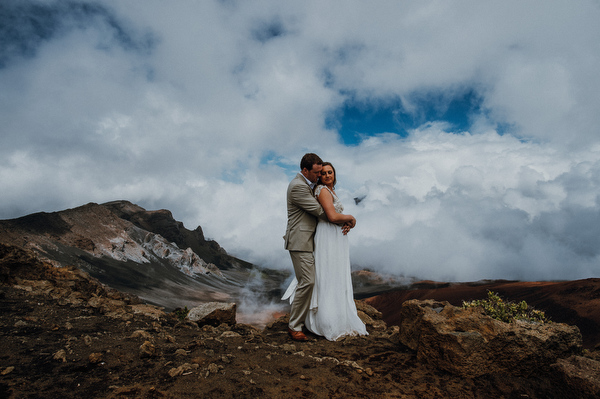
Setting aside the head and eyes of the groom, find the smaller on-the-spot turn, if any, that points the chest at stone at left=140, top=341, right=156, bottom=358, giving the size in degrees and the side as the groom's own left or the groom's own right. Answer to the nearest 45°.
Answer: approximately 135° to the groom's own right

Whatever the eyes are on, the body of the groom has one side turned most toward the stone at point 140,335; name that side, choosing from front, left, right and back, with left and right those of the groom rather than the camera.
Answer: back

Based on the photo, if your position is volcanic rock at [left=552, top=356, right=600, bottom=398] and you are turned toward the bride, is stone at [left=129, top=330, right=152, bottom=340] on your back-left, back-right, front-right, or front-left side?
front-left

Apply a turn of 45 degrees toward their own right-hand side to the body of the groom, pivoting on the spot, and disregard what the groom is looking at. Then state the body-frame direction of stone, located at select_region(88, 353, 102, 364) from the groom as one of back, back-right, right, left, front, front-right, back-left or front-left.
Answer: right

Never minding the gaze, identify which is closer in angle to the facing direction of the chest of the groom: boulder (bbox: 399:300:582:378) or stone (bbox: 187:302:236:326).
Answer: the boulder

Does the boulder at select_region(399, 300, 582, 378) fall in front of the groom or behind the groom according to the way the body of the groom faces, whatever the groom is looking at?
in front

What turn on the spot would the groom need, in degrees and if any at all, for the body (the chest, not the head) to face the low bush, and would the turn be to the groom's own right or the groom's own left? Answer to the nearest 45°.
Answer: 0° — they already face it

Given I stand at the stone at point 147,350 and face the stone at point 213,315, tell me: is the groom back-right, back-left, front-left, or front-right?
front-right

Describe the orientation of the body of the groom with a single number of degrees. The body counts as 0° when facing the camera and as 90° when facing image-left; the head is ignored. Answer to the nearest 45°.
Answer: approximately 270°

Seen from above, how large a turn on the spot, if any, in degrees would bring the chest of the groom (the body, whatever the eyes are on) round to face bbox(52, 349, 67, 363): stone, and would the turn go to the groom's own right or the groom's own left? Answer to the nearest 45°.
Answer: approximately 135° to the groom's own right

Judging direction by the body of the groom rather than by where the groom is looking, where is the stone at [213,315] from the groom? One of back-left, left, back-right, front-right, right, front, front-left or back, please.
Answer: back-left

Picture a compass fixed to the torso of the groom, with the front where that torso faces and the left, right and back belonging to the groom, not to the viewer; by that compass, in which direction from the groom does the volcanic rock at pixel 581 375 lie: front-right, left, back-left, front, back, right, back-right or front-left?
front-right
